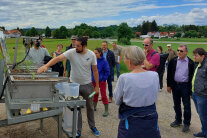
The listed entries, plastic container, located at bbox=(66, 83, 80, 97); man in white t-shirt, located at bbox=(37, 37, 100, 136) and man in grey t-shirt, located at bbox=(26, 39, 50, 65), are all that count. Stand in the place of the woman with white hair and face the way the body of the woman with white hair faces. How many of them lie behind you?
0

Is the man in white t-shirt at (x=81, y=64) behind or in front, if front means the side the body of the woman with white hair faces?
in front

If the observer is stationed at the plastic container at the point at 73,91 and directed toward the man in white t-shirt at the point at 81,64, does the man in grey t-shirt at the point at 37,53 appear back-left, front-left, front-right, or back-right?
front-left

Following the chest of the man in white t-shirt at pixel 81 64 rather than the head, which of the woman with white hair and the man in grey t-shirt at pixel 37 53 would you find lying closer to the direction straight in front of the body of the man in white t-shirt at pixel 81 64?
the woman with white hair

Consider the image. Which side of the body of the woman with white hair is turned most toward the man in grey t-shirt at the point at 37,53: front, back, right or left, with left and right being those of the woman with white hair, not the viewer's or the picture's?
front

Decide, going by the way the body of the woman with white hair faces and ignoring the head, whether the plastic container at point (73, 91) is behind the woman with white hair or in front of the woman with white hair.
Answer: in front

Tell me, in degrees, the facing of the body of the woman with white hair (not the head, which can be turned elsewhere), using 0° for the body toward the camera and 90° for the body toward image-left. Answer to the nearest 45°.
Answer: approximately 135°

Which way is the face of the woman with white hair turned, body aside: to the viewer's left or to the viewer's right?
to the viewer's left

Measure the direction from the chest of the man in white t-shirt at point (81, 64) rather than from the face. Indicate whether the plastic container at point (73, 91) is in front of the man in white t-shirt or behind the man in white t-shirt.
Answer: in front
